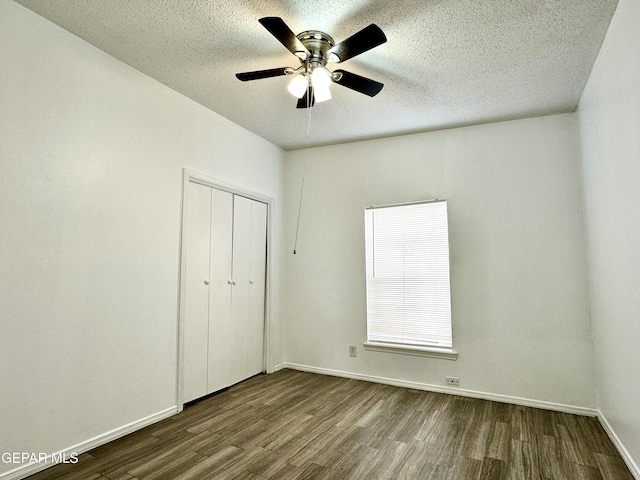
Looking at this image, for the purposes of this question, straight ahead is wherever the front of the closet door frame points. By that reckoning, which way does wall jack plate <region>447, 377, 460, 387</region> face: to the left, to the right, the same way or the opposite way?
to the right

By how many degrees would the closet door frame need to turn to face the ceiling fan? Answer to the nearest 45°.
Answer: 0° — it already faces it

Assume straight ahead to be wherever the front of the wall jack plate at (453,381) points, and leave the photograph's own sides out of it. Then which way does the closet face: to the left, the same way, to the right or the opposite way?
to the left

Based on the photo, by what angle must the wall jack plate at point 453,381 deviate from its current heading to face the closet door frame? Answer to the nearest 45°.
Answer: approximately 45° to its right

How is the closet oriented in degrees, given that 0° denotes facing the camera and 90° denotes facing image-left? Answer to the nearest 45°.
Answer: approximately 315°

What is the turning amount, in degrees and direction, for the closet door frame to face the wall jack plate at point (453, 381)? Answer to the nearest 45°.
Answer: approximately 45° to its left

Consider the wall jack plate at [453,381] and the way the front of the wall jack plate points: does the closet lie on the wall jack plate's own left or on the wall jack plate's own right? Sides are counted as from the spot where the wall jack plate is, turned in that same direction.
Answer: on the wall jack plate's own right
